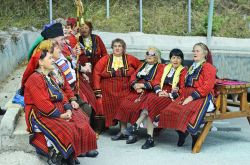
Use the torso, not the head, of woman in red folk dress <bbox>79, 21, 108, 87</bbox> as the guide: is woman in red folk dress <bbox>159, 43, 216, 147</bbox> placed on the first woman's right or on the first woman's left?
on the first woman's left

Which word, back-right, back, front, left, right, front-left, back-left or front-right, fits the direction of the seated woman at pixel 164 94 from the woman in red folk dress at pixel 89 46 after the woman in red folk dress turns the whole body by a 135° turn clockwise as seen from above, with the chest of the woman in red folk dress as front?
back-right

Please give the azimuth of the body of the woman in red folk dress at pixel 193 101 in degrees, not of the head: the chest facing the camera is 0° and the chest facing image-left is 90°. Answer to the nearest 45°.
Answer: approximately 45°

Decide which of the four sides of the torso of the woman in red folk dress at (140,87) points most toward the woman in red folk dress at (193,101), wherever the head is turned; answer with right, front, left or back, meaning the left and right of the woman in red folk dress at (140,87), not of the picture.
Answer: left

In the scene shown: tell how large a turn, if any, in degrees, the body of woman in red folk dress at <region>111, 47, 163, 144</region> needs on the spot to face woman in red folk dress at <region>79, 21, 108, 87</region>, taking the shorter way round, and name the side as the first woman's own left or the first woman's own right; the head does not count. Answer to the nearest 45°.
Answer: approximately 90° to the first woman's own right

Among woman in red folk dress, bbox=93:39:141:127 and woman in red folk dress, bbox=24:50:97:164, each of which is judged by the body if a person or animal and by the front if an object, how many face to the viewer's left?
0

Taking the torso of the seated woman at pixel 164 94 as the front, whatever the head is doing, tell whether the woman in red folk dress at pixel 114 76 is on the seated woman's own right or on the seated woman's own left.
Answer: on the seated woman's own right

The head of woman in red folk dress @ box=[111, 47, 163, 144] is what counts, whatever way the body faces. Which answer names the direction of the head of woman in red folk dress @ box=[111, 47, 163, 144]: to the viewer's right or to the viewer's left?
to the viewer's left

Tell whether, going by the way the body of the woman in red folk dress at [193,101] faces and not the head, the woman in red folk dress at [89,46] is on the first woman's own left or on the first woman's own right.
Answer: on the first woman's own right
